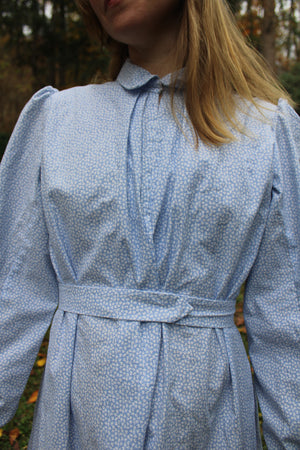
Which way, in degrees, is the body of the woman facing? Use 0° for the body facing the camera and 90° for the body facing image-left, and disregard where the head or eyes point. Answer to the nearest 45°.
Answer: approximately 0°

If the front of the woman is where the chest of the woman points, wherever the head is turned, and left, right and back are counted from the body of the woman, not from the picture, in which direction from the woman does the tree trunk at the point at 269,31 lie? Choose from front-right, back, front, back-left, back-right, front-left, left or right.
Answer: back
